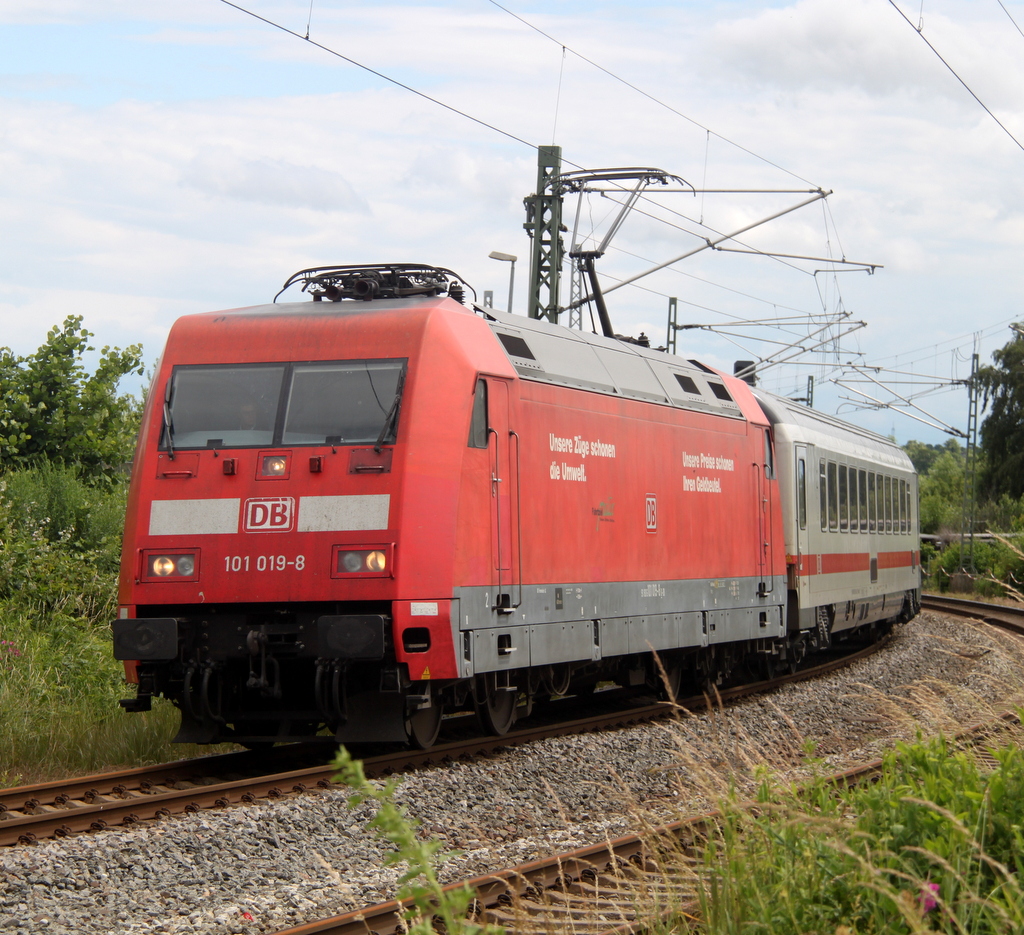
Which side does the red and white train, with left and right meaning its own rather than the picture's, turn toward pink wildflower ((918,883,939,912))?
front

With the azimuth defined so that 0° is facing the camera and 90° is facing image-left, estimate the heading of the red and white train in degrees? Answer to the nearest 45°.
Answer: approximately 45°

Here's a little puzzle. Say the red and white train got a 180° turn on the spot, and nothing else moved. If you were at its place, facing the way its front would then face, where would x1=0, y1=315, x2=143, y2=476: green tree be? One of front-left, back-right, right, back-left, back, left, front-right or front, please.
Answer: left
